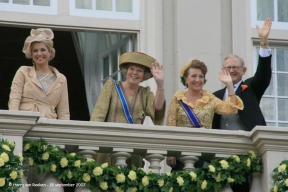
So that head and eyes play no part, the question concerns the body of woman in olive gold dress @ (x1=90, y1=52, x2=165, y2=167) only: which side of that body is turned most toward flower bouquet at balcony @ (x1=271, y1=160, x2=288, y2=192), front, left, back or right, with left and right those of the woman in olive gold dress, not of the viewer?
left

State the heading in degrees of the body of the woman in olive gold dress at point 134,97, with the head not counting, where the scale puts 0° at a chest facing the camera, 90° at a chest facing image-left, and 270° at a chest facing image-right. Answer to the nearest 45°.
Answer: approximately 0°

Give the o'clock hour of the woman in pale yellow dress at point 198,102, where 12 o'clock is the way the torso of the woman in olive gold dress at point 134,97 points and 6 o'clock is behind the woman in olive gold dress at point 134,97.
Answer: the woman in pale yellow dress at point 198,102 is roughly at 9 o'clock from the woman in olive gold dress at point 134,97.

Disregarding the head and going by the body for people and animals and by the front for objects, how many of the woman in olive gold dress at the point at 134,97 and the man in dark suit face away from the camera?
0

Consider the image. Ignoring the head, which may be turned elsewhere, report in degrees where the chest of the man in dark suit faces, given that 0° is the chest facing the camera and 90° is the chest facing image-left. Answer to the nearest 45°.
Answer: approximately 45°

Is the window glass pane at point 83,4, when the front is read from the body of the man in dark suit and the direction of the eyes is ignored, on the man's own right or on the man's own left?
on the man's own right
